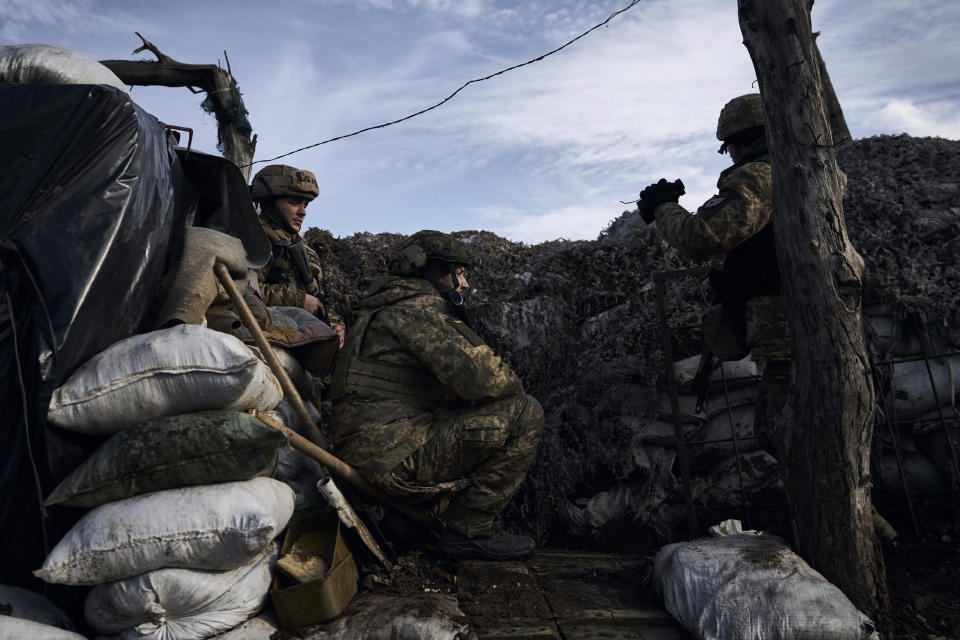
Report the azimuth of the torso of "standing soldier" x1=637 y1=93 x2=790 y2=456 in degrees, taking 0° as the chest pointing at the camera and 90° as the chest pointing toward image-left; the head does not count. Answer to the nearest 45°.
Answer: approximately 90°

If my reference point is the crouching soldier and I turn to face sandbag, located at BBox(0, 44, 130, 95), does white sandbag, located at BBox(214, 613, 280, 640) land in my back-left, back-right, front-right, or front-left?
front-left

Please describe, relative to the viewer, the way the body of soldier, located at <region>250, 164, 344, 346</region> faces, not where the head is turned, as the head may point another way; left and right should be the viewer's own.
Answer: facing the viewer and to the right of the viewer

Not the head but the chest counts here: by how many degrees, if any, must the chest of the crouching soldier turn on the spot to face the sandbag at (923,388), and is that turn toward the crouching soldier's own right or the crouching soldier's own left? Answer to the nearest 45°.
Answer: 0° — they already face it

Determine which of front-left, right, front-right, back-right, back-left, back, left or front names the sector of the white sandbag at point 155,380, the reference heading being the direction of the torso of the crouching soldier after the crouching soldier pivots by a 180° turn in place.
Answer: front-left

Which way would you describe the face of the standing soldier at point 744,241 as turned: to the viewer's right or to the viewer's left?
to the viewer's left

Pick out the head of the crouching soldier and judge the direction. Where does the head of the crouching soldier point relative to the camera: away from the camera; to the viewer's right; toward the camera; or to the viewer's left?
to the viewer's right

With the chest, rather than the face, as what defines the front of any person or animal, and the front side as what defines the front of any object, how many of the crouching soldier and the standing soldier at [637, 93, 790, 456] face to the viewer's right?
1

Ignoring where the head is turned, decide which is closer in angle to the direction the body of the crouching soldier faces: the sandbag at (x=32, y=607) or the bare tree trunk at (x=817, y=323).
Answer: the bare tree trunk

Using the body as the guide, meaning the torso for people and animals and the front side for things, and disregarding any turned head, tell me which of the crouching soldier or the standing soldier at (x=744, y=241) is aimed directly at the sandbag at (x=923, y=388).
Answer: the crouching soldier

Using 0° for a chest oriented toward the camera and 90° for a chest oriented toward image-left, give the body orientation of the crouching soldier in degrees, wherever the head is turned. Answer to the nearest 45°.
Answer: approximately 270°

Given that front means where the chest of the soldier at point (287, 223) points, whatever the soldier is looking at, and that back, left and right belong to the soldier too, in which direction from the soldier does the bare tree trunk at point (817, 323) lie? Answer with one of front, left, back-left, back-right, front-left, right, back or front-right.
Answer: front

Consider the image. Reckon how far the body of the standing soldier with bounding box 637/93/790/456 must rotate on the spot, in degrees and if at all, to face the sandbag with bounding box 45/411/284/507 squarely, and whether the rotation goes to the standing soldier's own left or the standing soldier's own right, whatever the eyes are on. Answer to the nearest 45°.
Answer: approximately 45° to the standing soldier's own left

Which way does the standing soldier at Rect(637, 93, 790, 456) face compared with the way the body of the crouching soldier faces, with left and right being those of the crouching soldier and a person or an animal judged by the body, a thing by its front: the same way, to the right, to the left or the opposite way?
the opposite way

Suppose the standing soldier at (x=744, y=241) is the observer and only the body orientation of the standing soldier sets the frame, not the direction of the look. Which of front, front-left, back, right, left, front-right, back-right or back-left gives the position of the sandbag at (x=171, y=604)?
front-left
